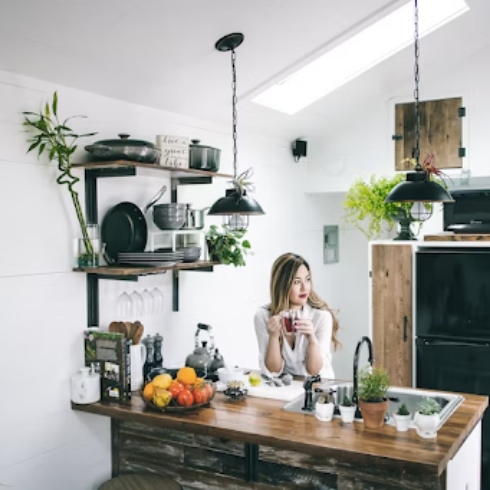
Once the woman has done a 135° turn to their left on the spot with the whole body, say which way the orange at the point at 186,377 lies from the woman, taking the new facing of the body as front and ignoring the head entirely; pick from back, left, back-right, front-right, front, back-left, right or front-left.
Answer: back

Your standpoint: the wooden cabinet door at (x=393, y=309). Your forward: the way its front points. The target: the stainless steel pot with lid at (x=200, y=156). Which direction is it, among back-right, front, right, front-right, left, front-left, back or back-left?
front-right

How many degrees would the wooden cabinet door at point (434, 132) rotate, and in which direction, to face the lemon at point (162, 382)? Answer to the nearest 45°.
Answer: approximately 45° to its right

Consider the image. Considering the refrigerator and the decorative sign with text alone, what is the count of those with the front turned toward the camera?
2

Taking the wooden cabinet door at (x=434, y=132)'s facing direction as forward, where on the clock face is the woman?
The woman is roughly at 1 o'clock from the wooden cabinet door.

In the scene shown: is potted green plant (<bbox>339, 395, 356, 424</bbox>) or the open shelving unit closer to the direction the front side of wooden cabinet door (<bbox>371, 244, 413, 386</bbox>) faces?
the potted green plant

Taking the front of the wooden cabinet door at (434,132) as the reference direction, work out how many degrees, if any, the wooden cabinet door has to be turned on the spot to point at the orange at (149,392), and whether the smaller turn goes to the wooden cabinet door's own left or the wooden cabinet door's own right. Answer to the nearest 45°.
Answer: approximately 45° to the wooden cabinet door's own right

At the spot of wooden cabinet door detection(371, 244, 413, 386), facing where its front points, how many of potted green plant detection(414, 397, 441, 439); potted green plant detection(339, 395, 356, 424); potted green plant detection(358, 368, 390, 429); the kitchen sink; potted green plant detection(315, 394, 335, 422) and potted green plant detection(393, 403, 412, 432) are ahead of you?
6

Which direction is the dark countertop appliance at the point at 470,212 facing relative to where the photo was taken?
toward the camera

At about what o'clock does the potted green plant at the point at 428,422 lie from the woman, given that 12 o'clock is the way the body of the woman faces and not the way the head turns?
The potted green plant is roughly at 11 o'clock from the woman.

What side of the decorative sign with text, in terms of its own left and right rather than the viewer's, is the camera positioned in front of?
front

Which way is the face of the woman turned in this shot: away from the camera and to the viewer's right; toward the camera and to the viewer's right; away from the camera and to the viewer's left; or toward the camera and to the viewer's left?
toward the camera and to the viewer's right

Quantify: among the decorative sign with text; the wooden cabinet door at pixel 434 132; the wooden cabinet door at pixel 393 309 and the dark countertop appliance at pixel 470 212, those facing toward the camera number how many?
4

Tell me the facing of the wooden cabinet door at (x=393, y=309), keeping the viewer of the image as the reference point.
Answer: facing the viewer

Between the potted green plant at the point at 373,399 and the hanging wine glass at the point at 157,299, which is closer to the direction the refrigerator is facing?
the potted green plant

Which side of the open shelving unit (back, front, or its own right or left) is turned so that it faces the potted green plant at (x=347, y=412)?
front
